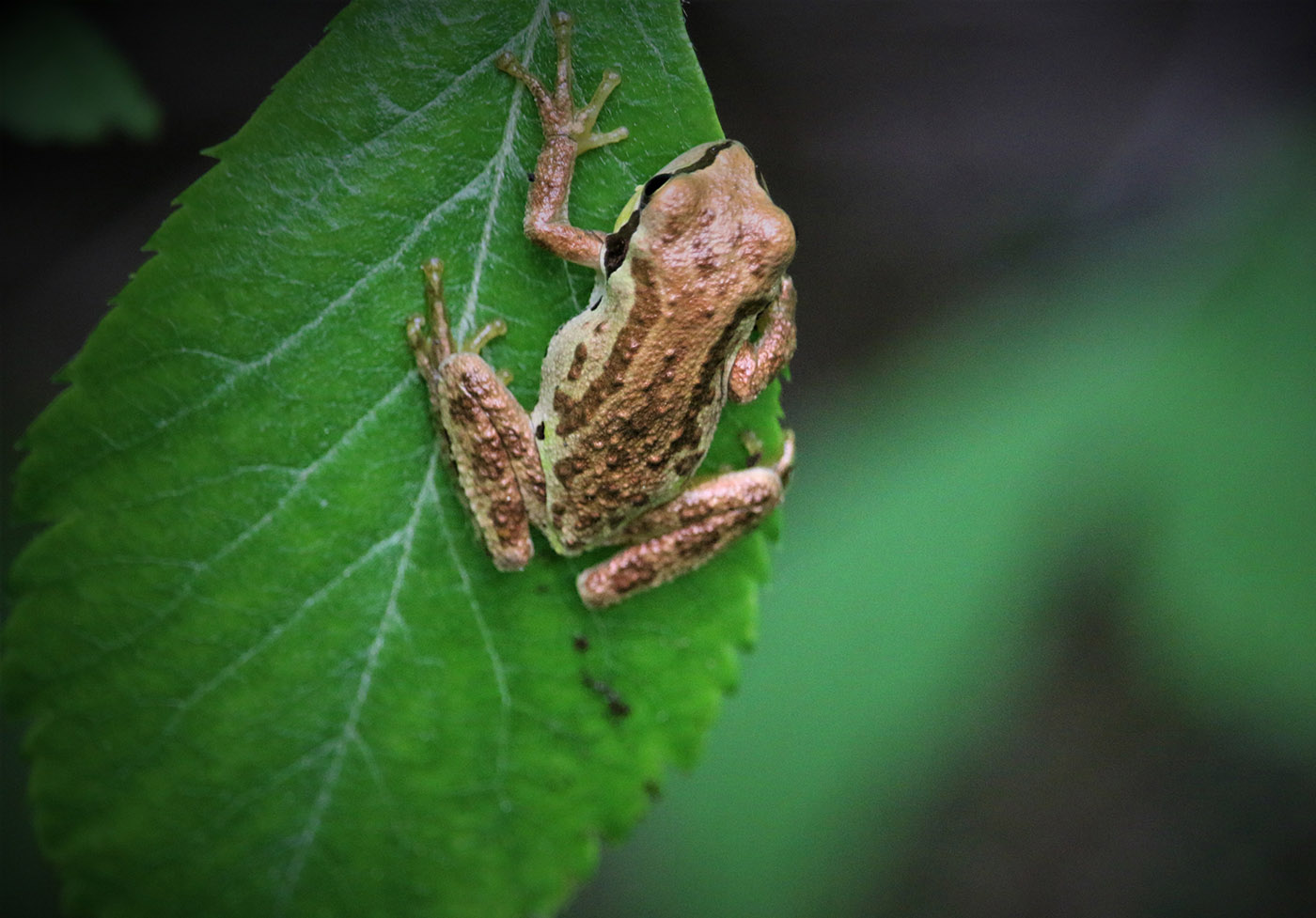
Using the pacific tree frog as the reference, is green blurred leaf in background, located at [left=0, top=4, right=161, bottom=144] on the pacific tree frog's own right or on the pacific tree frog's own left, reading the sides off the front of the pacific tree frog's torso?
on the pacific tree frog's own left

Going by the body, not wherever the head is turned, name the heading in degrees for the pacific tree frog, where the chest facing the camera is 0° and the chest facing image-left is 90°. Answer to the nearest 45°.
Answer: approximately 225°
